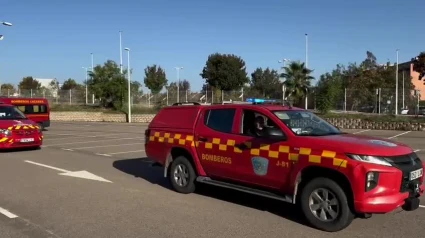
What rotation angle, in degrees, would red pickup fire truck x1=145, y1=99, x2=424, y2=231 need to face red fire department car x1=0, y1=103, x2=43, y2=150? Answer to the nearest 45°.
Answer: approximately 180°

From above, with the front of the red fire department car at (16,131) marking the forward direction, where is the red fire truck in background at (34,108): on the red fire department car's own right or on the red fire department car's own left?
on the red fire department car's own left

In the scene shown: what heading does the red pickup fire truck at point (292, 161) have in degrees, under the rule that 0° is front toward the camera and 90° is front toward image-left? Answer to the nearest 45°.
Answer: approximately 315°

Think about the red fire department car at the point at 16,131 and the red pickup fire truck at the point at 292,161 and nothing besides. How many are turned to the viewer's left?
0

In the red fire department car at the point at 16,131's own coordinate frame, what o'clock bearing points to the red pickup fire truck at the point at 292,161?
the red pickup fire truck at the point at 292,161 is roughly at 1 o'clock from the red fire department car at the point at 16,131.

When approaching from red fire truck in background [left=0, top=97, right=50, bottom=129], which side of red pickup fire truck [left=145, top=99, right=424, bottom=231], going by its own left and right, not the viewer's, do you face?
back

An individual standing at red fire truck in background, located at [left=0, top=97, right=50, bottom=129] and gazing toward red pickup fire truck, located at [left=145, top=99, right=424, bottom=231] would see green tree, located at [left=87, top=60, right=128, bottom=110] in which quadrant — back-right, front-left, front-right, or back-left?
back-left

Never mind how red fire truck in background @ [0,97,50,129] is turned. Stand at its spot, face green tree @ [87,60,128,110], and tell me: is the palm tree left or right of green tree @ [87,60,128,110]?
right

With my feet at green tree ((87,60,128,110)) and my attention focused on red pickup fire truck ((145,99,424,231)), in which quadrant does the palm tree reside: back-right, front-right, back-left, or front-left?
front-left

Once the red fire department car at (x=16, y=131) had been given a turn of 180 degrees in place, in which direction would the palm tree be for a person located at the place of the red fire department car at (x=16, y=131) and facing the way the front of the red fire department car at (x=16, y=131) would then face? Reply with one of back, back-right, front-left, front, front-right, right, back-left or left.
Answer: right
